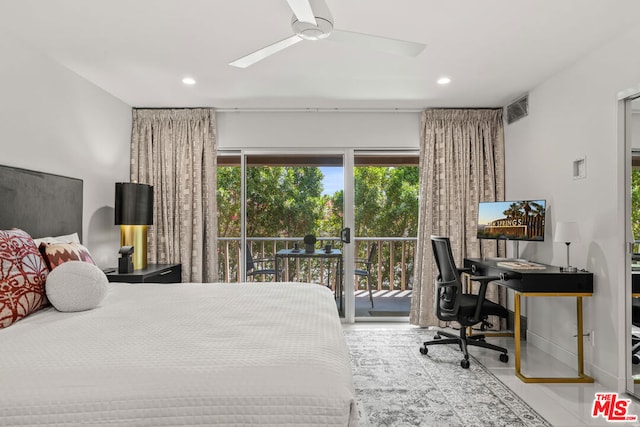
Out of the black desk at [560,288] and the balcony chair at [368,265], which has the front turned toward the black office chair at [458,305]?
the black desk

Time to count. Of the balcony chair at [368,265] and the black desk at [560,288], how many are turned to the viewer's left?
2

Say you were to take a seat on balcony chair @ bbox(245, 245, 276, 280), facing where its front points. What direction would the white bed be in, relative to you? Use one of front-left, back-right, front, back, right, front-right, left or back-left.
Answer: right

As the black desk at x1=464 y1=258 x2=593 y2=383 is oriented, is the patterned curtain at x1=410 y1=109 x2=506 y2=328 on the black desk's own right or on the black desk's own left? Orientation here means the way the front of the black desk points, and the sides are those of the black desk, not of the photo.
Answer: on the black desk's own right

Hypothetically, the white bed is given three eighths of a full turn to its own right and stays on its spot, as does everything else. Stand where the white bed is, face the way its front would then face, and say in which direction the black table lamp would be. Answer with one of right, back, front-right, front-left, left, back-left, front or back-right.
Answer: back-right

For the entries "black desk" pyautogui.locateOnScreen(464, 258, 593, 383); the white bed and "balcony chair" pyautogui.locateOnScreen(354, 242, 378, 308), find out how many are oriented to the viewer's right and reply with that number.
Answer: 1

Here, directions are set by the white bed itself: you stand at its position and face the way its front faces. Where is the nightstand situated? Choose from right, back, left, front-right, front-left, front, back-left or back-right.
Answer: left

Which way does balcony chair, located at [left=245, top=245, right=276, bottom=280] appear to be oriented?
to the viewer's right

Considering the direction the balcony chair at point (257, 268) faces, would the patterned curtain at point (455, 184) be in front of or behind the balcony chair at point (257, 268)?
in front

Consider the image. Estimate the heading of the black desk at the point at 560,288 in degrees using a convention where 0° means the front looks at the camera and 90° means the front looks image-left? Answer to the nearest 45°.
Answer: approximately 90°

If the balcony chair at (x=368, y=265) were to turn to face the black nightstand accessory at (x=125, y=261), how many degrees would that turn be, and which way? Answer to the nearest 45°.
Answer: approximately 45° to its left

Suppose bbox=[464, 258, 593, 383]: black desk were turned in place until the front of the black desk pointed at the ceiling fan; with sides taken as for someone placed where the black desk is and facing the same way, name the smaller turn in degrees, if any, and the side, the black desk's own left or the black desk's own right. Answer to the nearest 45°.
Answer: approximately 45° to the black desk's own left

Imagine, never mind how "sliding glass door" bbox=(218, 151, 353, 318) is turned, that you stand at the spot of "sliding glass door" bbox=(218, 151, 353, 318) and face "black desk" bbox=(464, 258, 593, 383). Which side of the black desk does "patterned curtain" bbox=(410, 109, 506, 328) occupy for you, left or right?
left

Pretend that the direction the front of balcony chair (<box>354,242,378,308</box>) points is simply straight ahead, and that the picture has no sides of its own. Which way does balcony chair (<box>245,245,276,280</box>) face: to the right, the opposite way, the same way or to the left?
the opposite way

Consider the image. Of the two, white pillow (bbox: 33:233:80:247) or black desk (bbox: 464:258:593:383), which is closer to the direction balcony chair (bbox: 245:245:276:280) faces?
the black desk

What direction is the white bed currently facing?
to the viewer's right

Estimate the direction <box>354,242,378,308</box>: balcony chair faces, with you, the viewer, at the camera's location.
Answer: facing to the left of the viewer
